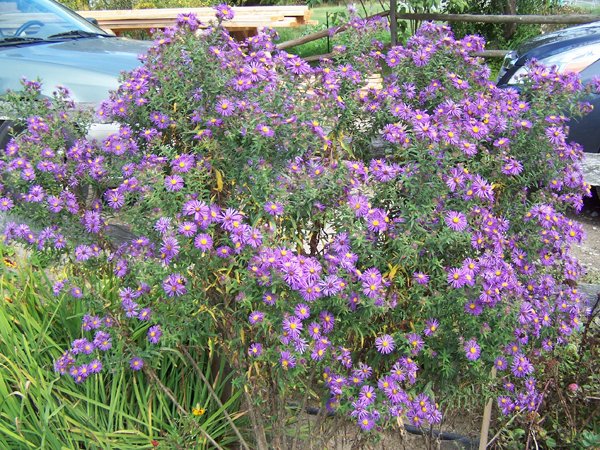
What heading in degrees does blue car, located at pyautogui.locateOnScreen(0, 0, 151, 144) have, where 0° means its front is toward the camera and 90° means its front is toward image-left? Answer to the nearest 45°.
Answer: approximately 315°

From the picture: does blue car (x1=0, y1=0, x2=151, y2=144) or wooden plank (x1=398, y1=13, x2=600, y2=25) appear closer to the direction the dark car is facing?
the blue car

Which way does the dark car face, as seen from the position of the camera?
facing the viewer and to the left of the viewer

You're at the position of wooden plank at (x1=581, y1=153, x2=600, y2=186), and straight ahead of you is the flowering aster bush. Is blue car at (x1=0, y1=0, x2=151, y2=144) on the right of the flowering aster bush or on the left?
right

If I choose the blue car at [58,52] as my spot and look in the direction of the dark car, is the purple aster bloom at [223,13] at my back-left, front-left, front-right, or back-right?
front-right

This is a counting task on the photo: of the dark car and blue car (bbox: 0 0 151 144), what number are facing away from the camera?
0

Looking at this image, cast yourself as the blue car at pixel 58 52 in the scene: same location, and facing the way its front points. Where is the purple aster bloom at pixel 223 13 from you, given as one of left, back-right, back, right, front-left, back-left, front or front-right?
front-right

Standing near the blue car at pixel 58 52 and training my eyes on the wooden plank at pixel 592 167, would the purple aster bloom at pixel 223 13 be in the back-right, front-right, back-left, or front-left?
front-right

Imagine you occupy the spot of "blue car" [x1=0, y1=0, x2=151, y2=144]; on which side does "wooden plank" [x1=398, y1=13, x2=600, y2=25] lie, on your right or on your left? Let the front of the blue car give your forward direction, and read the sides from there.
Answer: on your left

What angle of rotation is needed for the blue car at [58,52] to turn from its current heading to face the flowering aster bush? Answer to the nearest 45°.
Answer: approximately 45° to its right

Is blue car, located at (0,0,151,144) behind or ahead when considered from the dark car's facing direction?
ahead

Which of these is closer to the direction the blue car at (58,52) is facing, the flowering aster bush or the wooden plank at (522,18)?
the flowering aster bush

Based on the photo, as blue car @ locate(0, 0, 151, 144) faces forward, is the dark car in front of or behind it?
in front

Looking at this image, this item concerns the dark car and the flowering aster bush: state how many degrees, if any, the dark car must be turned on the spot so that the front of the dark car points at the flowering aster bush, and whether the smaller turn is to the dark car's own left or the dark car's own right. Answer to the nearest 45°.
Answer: approximately 45° to the dark car's own left

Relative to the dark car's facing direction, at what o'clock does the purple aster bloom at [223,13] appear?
The purple aster bloom is roughly at 11 o'clock from the dark car.
